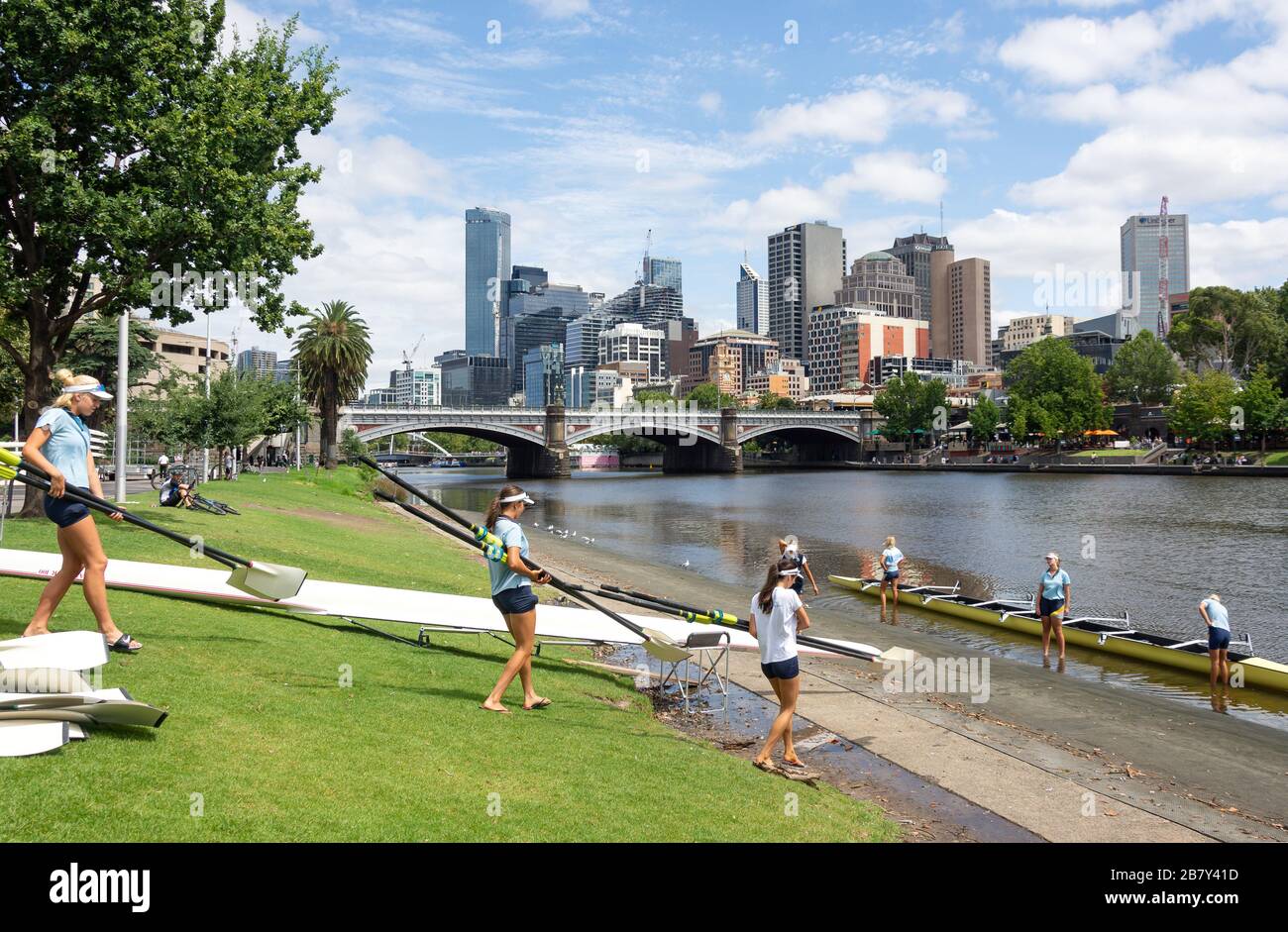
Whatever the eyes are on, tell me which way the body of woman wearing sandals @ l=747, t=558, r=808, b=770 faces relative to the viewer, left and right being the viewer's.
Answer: facing away from the viewer and to the right of the viewer

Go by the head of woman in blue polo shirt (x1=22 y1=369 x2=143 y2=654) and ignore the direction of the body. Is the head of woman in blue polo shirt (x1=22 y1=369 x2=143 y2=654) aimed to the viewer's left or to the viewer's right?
to the viewer's right

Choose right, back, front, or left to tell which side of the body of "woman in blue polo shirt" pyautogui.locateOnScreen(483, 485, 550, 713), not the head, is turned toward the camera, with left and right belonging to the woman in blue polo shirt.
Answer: right

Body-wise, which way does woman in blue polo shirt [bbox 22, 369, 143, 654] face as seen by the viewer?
to the viewer's right

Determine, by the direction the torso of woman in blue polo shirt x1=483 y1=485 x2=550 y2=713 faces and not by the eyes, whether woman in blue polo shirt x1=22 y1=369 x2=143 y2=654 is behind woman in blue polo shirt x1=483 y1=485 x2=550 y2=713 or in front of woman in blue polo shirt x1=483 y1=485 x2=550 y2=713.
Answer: behind
